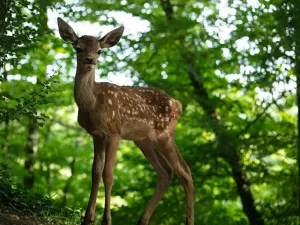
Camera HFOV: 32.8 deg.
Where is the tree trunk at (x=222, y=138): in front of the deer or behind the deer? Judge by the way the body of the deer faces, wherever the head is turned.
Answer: behind

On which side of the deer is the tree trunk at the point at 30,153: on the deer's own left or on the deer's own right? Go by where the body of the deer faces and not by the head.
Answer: on the deer's own right

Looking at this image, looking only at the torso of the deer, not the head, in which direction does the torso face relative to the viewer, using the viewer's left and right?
facing the viewer and to the left of the viewer
